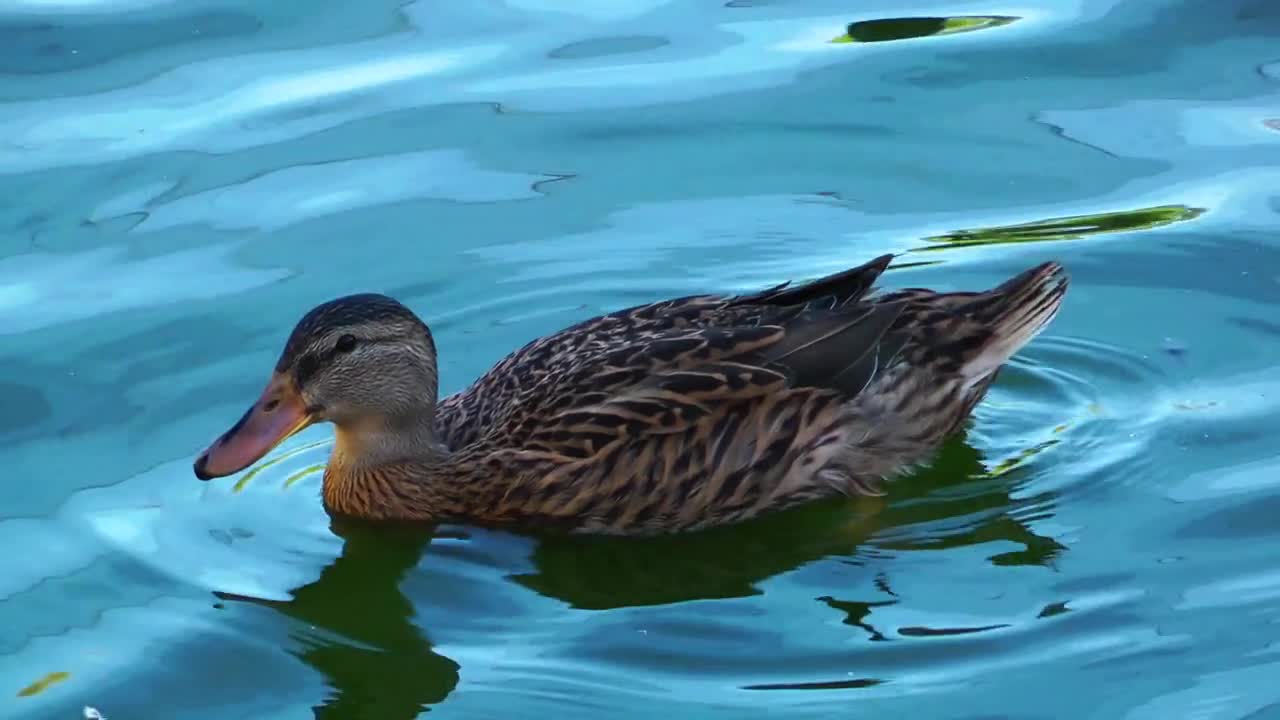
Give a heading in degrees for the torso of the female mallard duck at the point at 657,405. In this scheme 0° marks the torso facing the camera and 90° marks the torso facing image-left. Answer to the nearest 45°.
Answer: approximately 90°

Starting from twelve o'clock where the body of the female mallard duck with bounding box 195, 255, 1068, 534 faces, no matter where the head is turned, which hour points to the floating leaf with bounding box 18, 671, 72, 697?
The floating leaf is roughly at 11 o'clock from the female mallard duck.
